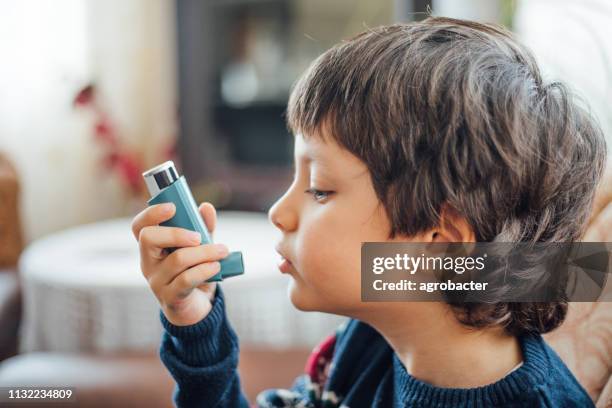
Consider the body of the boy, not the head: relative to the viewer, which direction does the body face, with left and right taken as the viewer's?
facing to the left of the viewer

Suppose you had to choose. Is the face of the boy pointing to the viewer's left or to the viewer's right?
to the viewer's left

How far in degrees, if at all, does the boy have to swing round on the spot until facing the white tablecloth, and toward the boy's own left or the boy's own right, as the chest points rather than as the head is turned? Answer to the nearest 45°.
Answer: approximately 45° to the boy's own right
